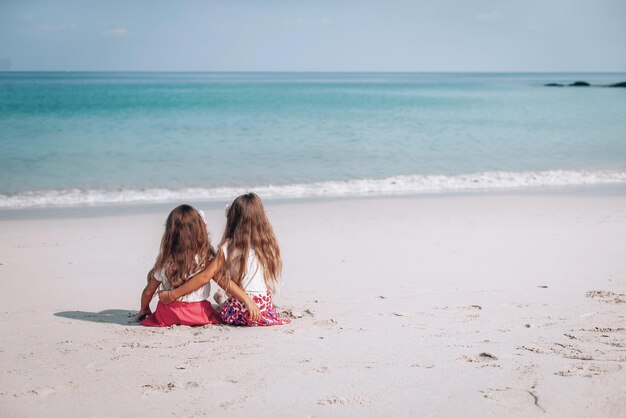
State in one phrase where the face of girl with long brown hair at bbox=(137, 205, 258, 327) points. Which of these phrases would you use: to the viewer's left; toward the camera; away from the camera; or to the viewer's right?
away from the camera

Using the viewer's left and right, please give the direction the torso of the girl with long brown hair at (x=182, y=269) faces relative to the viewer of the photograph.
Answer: facing away from the viewer
